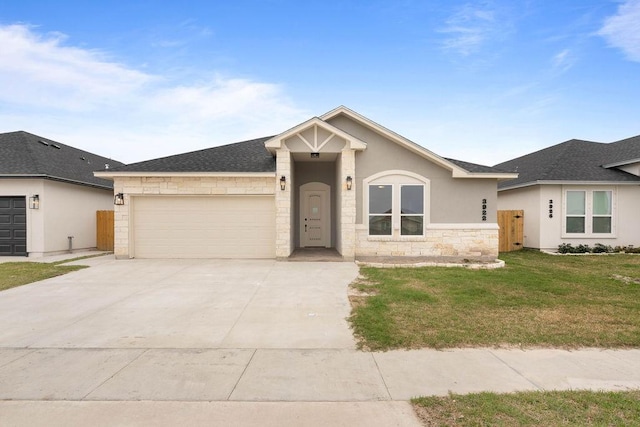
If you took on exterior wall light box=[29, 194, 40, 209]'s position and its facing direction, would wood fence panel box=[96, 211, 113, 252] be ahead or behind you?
behind

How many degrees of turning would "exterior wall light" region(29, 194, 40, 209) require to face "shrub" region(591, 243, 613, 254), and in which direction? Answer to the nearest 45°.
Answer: approximately 90° to its left

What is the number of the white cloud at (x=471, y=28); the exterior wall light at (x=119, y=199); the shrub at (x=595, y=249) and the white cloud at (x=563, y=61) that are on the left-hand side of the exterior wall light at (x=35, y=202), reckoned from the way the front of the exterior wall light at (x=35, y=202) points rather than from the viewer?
4

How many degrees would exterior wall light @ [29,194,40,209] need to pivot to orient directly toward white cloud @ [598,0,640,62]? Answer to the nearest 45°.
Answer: approximately 90° to its left

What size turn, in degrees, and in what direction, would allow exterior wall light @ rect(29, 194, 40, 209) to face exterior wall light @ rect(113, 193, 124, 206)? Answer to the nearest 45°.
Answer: approximately 90° to its left

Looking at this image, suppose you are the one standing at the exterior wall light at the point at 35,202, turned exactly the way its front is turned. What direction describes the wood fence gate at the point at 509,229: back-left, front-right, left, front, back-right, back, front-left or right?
left

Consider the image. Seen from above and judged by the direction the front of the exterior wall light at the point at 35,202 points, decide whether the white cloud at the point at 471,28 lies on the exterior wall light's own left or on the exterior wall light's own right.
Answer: on the exterior wall light's own left

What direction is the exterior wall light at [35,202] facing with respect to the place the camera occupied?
facing the viewer and to the left of the viewer

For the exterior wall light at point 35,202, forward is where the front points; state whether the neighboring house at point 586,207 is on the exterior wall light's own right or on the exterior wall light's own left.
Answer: on the exterior wall light's own left

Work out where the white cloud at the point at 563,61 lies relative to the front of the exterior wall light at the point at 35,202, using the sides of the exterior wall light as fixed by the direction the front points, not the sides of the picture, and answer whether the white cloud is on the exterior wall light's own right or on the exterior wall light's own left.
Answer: on the exterior wall light's own left
